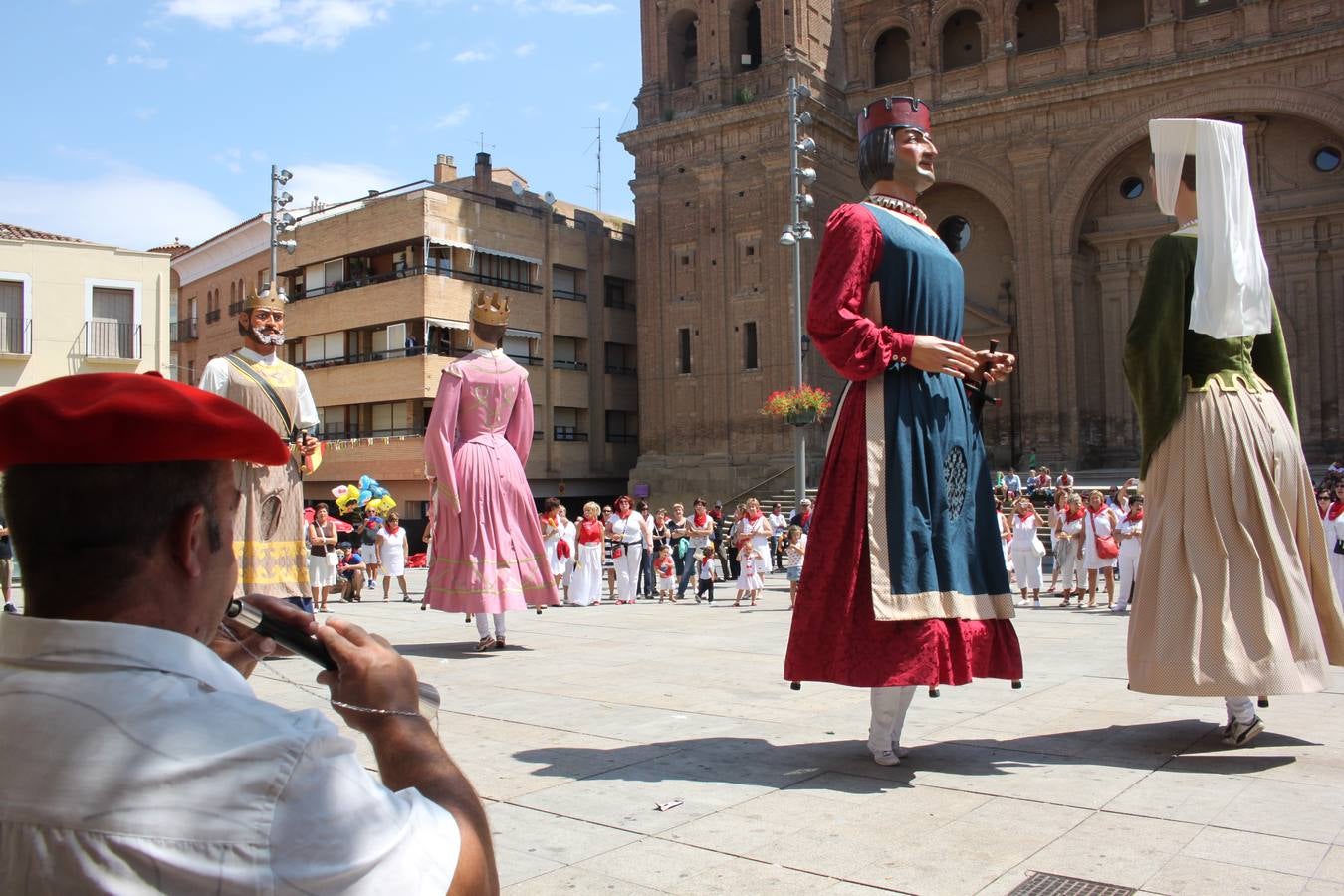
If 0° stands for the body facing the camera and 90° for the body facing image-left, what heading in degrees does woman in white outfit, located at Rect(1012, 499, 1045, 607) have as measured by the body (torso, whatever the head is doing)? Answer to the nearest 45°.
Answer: approximately 0°

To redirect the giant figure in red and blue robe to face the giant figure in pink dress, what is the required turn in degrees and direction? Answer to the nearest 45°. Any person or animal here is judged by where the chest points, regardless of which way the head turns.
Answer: approximately 180°

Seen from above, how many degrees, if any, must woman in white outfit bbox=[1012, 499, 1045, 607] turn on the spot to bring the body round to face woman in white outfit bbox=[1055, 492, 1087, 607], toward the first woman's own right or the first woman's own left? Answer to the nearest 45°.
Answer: approximately 90° to the first woman's own left

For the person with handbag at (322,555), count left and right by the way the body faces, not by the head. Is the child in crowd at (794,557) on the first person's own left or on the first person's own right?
on the first person's own left

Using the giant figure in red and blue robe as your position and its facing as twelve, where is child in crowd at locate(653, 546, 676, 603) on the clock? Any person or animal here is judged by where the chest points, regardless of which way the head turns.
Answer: The child in crowd is roughly at 7 o'clock from the giant figure in red and blue robe.

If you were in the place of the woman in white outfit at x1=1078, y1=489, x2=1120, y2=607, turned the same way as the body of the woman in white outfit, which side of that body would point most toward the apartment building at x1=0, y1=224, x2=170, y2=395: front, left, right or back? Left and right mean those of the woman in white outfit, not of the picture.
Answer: right

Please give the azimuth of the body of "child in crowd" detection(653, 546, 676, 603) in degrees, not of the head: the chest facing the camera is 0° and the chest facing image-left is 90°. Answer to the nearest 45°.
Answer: approximately 0°

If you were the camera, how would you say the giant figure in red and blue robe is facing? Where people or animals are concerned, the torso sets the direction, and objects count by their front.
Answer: facing the viewer and to the right of the viewer

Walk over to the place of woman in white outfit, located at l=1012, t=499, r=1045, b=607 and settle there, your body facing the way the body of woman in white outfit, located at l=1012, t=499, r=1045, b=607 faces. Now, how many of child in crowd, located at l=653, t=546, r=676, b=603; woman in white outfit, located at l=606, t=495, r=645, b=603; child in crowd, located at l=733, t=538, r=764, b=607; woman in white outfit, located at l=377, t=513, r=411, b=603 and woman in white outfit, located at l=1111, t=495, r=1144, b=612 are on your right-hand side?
4
